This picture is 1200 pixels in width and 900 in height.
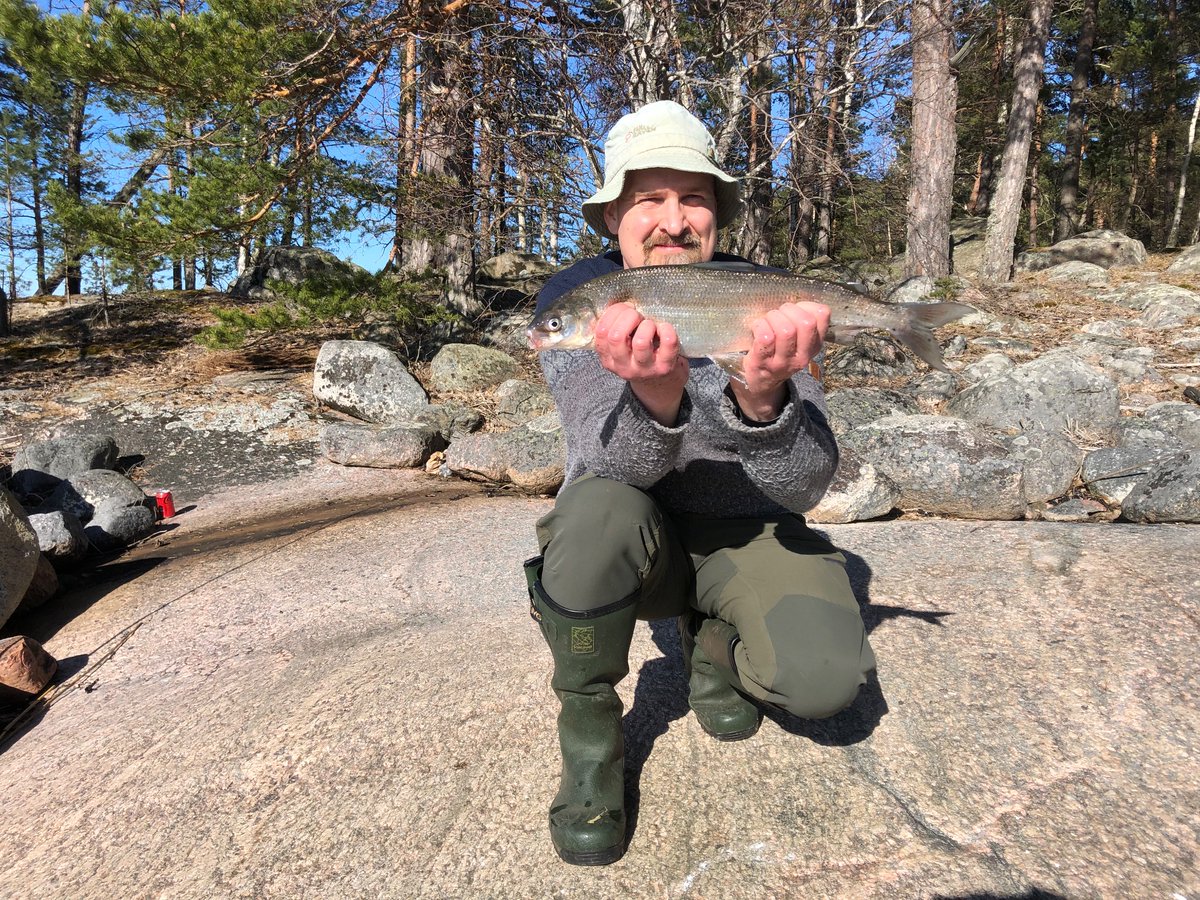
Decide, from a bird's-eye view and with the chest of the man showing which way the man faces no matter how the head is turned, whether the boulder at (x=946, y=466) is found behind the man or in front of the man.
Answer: behind

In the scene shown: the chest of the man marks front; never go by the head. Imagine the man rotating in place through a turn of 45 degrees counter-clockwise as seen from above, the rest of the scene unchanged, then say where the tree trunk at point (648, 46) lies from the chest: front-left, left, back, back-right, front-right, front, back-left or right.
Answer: back-left

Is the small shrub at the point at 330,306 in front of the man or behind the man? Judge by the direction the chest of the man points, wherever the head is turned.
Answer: behind

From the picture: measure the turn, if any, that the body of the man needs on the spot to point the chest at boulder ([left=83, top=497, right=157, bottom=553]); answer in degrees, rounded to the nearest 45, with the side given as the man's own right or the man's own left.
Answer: approximately 135° to the man's own right

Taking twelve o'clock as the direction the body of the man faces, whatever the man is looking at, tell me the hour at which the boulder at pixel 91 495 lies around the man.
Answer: The boulder is roughly at 4 o'clock from the man.

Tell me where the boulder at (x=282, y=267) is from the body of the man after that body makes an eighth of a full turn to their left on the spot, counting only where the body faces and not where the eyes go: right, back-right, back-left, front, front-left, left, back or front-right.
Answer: back

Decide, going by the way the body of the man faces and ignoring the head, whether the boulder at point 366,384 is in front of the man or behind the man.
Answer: behind

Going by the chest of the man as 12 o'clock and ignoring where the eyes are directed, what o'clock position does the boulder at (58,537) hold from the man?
The boulder is roughly at 4 o'clock from the man.

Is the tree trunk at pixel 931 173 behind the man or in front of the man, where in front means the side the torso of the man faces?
behind

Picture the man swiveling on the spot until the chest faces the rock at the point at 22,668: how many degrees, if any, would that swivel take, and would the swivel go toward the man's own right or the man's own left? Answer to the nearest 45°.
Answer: approximately 90° to the man's own right

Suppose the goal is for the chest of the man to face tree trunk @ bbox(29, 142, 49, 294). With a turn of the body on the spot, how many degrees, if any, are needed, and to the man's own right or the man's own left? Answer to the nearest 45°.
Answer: approximately 135° to the man's own right

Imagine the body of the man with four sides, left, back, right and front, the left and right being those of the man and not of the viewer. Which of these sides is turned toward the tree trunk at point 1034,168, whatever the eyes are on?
back

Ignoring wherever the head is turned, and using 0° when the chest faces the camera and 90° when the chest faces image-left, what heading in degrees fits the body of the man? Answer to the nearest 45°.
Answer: approximately 0°
